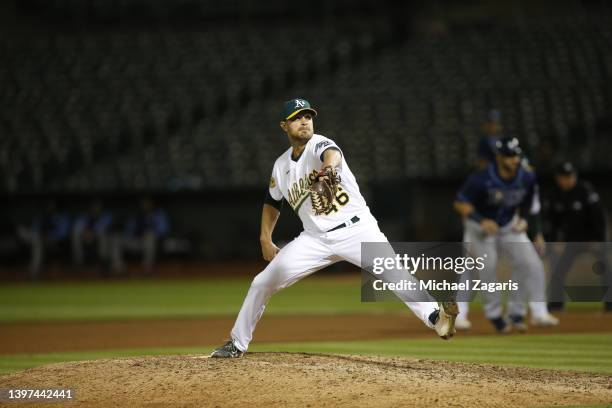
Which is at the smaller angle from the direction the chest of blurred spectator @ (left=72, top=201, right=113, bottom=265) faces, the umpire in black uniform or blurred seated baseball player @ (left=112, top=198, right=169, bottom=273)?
the umpire in black uniform

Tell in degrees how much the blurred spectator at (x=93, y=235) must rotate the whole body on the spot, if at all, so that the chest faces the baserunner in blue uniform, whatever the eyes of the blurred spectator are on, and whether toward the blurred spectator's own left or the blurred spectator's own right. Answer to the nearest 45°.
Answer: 0° — they already face them

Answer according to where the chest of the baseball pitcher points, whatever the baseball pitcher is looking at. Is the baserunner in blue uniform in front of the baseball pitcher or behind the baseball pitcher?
behind

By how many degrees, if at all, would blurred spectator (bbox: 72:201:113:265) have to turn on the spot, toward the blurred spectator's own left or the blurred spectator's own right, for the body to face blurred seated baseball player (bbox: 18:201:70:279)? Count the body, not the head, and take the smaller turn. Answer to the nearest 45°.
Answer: approximately 90° to the blurred spectator's own right

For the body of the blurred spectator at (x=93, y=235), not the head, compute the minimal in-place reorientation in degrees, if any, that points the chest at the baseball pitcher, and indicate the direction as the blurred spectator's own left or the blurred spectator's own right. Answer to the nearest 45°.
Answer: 0° — they already face them

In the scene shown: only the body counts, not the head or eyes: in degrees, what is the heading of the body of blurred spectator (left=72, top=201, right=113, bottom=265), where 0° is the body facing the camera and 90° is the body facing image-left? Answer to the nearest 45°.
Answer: approximately 0°

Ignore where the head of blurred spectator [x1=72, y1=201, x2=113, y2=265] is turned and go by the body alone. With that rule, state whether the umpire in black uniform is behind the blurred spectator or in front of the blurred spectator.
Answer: in front

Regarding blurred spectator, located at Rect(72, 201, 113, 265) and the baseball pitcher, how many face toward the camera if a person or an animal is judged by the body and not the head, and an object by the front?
2

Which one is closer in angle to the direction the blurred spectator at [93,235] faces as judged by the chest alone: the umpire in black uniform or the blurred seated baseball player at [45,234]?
the umpire in black uniform

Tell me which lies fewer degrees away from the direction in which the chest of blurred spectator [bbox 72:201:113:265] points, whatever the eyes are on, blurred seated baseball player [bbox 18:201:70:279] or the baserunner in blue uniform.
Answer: the baserunner in blue uniform
